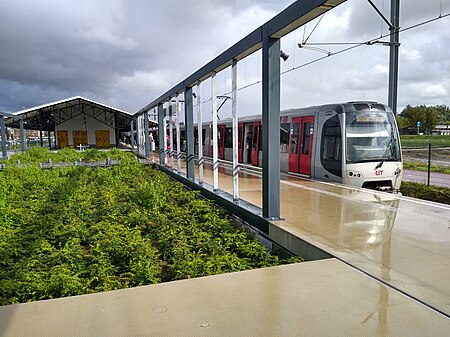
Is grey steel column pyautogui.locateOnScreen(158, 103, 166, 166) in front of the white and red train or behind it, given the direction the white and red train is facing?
behind

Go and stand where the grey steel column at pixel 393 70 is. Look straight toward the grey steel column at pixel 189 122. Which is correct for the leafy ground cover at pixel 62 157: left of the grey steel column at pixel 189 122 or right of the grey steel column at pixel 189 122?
right

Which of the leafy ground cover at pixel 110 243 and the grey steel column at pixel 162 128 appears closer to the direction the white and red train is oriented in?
the leafy ground cover

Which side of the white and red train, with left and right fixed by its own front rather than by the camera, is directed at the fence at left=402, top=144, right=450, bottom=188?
front

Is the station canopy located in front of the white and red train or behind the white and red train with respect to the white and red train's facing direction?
behind

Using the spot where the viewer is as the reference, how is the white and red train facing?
facing the viewer and to the right of the viewer

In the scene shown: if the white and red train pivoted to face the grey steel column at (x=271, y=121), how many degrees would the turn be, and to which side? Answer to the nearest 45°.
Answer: approximately 90° to its right

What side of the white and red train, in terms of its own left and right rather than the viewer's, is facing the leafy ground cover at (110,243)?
right

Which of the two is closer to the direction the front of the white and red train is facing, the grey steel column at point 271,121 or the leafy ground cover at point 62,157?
the grey steel column
